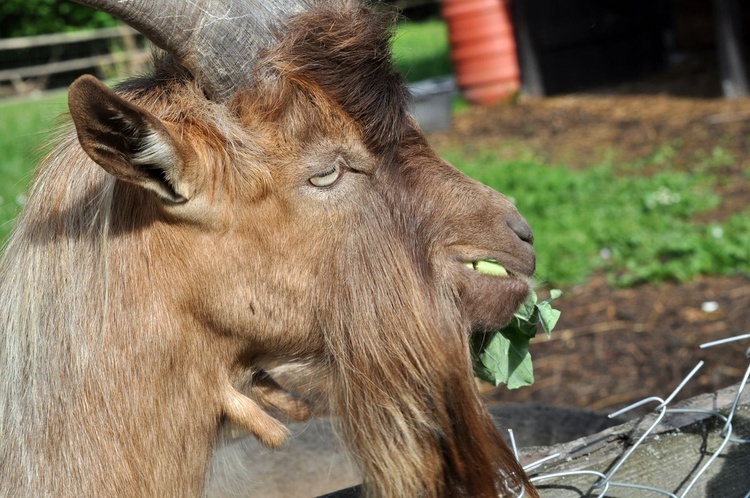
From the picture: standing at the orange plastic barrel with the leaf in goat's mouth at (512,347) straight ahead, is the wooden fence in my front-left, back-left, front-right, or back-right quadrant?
back-right

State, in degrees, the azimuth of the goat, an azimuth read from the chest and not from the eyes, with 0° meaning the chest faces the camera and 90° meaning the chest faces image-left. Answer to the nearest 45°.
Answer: approximately 270°
